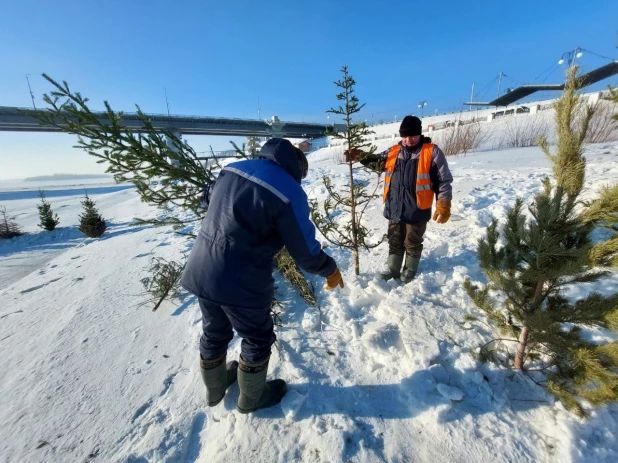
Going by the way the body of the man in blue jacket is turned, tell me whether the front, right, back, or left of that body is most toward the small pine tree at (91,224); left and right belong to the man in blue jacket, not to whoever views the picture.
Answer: left

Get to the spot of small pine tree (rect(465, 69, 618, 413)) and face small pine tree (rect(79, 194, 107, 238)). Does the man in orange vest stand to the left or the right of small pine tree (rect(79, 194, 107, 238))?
right

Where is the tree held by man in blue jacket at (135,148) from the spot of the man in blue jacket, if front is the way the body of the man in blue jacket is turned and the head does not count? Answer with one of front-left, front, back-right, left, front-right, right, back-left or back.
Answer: left

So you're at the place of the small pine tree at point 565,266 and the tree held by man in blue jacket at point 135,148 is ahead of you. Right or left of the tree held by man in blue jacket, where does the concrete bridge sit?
right

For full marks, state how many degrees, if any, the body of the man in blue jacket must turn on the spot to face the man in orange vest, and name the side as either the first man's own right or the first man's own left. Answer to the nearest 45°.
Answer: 0° — they already face them

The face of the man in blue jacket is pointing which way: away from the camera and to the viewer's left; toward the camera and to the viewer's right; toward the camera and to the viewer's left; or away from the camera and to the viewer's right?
away from the camera and to the viewer's right

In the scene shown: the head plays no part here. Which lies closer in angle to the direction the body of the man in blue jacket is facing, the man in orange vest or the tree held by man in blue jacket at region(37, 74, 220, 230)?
the man in orange vest

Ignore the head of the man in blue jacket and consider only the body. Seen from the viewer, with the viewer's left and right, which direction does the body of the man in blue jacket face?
facing away from the viewer and to the right of the viewer

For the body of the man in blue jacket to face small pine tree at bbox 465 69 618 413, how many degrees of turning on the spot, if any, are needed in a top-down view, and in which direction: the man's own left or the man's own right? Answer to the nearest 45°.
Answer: approximately 45° to the man's own right

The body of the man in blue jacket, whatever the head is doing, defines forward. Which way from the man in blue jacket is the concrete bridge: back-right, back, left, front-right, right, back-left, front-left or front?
front-left

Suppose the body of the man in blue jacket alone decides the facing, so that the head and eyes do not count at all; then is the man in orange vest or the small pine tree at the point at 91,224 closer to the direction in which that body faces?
the man in orange vest
